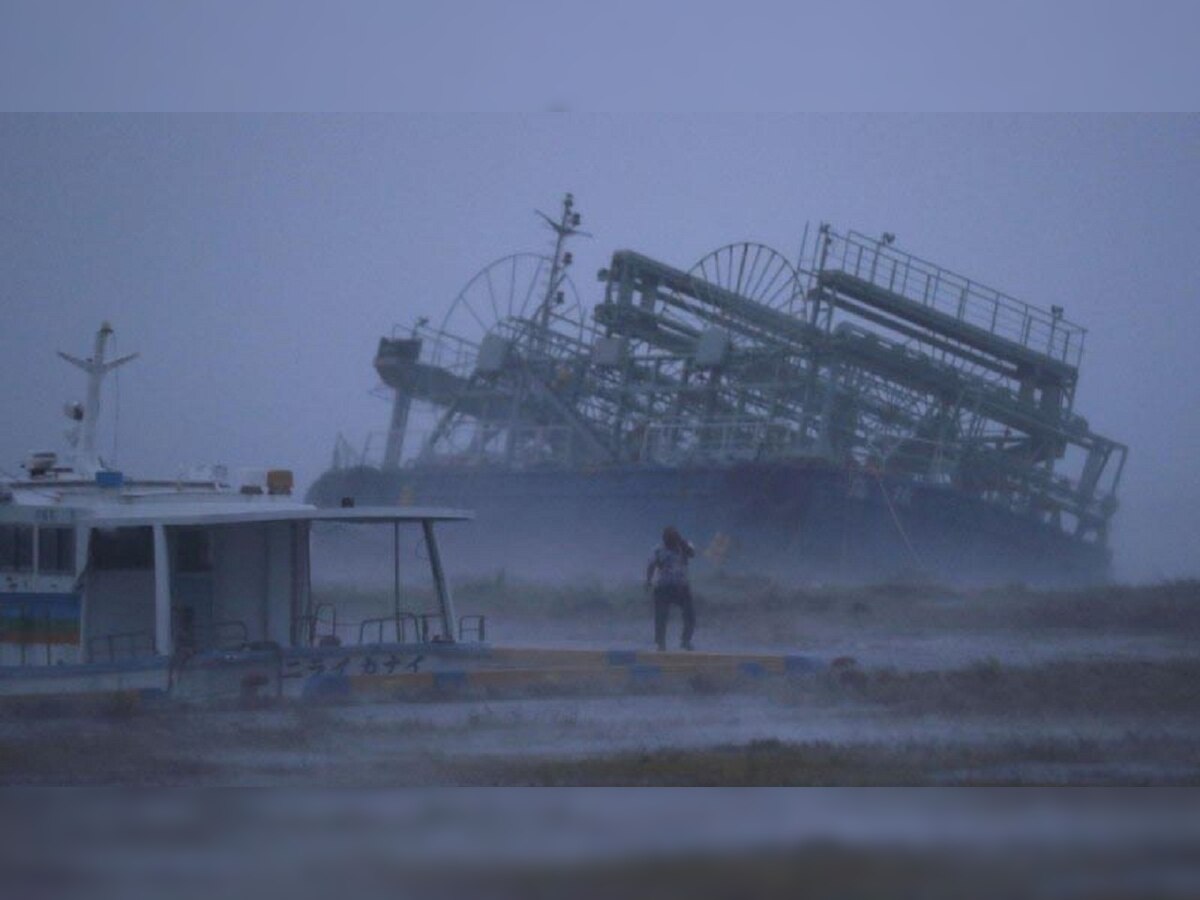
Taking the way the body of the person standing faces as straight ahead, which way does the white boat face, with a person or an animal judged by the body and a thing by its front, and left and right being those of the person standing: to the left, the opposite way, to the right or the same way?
to the left

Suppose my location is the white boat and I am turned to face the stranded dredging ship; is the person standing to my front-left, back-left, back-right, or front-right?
front-right

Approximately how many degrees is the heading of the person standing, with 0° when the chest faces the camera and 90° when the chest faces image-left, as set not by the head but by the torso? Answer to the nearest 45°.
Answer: approximately 180°

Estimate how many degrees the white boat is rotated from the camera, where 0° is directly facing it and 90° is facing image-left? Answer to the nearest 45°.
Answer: approximately 90°

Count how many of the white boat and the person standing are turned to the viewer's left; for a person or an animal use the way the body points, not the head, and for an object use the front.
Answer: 1

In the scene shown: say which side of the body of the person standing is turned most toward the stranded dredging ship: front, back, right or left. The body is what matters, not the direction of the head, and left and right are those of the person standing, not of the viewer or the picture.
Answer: front

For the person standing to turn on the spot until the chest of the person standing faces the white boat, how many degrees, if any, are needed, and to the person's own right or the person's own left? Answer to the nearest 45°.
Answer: approximately 135° to the person's own left

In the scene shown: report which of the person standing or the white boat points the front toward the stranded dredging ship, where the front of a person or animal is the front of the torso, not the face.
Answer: the person standing

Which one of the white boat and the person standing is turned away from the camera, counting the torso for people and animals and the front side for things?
the person standing

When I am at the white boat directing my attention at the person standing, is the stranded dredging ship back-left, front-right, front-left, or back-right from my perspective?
front-left
